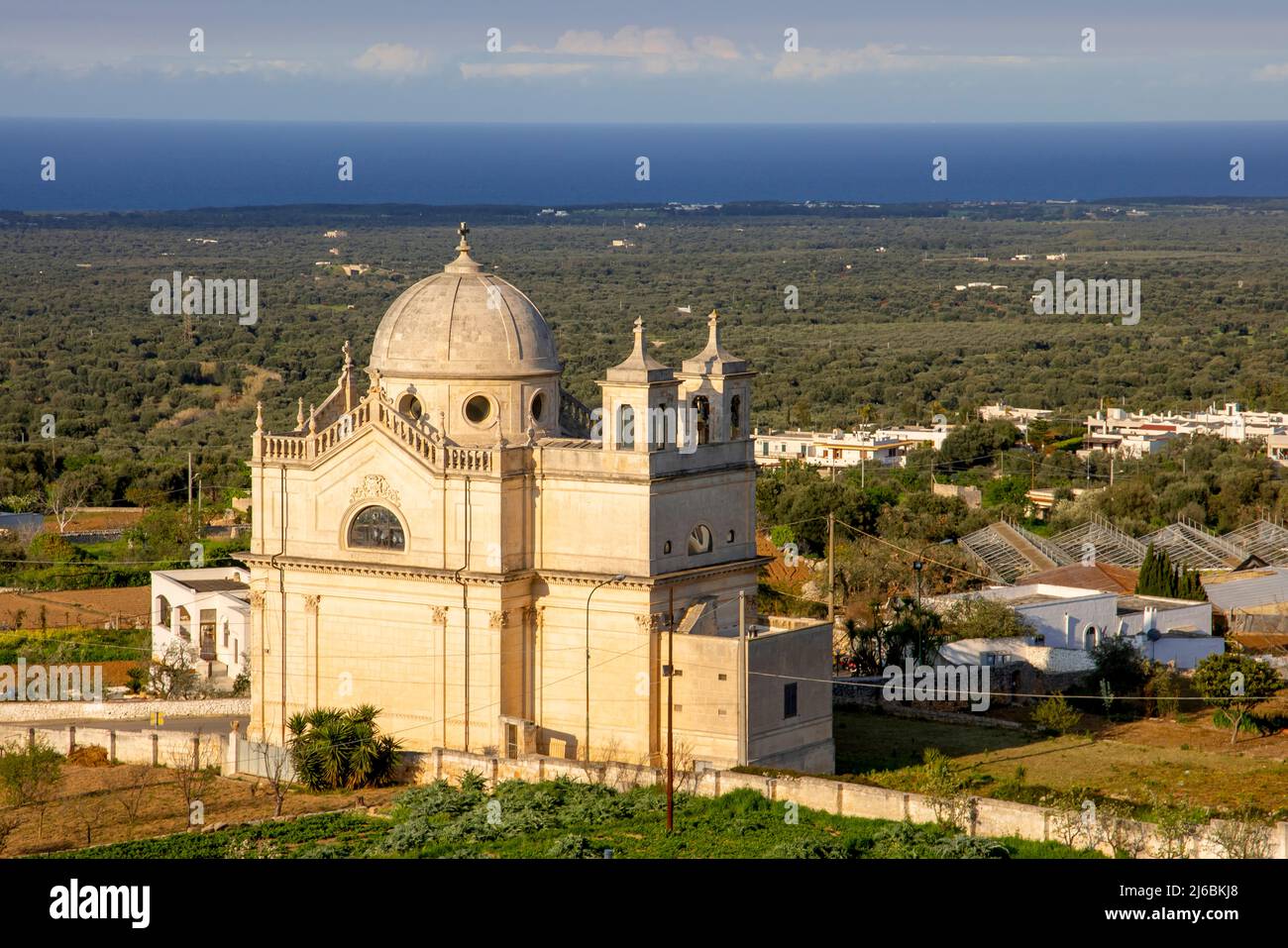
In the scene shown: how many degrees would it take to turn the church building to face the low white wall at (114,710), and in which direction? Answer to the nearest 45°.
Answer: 0° — it already faces it

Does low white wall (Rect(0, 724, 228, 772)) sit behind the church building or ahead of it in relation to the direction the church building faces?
ahead

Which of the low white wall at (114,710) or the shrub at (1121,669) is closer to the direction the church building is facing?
the low white wall
